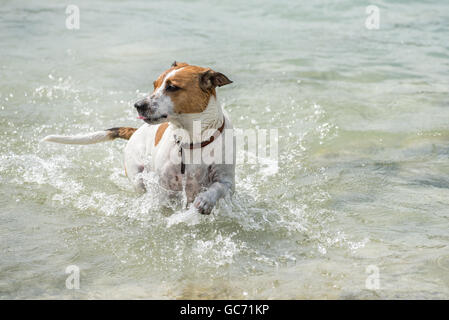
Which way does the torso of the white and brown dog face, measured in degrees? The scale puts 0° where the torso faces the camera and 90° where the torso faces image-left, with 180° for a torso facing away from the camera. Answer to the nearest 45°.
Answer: approximately 315°
